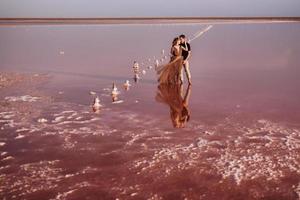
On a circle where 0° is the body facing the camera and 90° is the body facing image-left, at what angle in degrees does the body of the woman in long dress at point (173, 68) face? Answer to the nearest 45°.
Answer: approximately 270°

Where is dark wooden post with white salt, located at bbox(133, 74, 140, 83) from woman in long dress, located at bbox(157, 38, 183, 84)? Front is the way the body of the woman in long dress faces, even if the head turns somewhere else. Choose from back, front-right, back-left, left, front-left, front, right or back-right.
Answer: back-left

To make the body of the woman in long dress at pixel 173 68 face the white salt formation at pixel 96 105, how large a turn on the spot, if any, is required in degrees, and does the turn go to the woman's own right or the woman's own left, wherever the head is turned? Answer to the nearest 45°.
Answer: approximately 135° to the woman's own right
